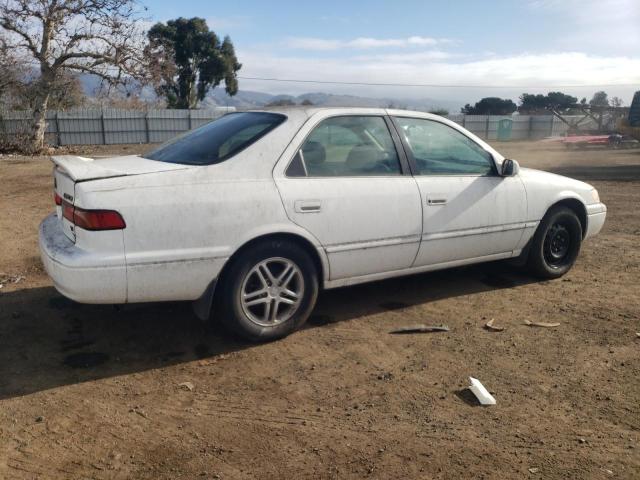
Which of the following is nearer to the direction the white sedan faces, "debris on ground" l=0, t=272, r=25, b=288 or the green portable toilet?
the green portable toilet

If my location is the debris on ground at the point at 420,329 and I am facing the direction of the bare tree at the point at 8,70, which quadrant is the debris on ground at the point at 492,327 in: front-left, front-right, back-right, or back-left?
back-right

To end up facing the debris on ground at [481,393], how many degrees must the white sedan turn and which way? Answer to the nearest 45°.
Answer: approximately 90° to its right

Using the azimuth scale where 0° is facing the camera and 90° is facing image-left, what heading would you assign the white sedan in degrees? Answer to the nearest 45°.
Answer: approximately 225°

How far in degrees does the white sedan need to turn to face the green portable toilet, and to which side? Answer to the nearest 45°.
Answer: approximately 45° to its left

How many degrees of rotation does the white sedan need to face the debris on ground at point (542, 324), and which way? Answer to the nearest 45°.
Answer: approximately 45° to its right

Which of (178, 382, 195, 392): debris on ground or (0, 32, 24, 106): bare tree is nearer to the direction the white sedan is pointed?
the bare tree
